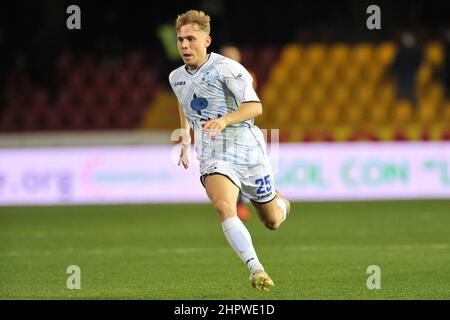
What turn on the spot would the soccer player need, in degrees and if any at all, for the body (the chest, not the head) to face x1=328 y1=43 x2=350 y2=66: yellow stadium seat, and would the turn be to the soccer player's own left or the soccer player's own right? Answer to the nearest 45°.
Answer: approximately 135° to the soccer player's own right

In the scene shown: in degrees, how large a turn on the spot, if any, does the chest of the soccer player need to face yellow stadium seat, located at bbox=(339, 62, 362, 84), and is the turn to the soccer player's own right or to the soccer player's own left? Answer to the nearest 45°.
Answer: approximately 135° to the soccer player's own right

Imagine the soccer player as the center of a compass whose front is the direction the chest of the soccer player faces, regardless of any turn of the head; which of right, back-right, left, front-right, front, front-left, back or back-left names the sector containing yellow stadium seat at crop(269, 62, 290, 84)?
back-right

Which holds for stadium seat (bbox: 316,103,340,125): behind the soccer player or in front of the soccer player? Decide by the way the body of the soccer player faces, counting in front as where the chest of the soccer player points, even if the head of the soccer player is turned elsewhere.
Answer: behind

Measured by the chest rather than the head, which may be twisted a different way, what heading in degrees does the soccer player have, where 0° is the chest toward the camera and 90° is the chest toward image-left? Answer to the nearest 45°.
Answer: approximately 45°

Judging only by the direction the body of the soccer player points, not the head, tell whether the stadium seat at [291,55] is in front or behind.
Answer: behind

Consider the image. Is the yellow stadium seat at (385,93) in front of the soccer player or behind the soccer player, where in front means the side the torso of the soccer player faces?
behind

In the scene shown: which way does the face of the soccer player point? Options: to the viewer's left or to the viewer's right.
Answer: to the viewer's left

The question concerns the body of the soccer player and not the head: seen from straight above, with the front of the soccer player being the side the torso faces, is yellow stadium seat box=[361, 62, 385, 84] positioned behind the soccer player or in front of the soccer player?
behind

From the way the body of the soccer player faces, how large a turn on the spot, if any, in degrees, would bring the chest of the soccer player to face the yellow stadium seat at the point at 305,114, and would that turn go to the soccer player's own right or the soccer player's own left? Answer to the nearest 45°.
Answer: approximately 135° to the soccer player's own right

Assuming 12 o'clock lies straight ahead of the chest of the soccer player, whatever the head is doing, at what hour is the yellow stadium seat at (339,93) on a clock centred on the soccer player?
The yellow stadium seat is roughly at 5 o'clock from the soccer player.

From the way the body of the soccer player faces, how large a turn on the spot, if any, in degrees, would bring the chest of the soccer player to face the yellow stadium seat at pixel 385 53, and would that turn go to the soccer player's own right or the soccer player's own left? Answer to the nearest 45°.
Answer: approximately 135° to the soccer player's own right

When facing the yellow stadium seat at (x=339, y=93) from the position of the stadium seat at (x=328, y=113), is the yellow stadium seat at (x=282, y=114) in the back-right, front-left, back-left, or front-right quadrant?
back-left
